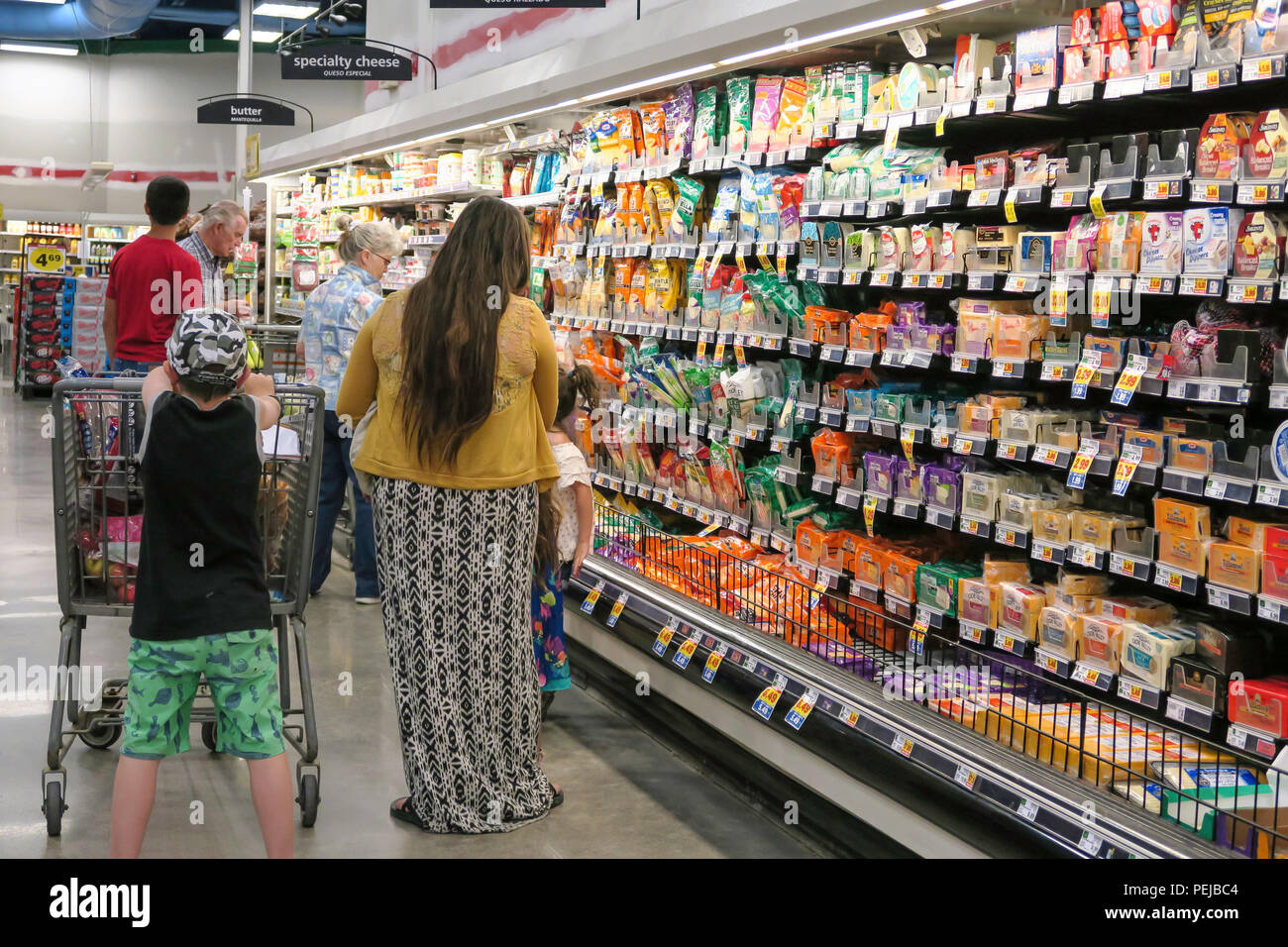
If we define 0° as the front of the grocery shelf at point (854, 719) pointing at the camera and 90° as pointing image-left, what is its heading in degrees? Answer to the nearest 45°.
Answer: approximately 45°

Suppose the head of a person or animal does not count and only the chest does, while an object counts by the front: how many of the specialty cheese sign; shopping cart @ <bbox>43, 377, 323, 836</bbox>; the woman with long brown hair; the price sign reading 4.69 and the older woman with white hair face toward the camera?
2

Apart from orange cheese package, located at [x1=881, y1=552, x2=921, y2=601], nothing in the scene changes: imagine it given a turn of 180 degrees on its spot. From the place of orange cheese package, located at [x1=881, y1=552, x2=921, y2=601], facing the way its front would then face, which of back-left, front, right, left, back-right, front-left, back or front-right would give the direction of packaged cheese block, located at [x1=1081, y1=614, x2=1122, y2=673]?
right

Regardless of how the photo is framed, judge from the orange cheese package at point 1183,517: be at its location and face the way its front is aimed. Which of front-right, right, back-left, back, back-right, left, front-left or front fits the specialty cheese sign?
right

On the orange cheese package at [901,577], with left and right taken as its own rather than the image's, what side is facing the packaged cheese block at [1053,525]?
left

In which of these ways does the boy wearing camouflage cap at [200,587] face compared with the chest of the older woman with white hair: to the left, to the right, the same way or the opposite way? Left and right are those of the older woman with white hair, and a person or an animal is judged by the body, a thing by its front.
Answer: to the left

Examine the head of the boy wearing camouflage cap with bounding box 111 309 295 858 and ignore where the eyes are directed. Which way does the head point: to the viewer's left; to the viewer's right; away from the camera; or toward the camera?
away from the camera

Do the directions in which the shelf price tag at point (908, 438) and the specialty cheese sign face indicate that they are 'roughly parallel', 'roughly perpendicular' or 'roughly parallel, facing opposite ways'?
roughly perpendicular

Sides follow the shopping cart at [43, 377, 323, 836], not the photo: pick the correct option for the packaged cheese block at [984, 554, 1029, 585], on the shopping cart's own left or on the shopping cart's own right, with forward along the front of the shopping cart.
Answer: on the shopping cart's own right

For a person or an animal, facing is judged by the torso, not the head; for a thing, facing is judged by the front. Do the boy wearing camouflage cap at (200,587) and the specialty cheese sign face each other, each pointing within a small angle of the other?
yes

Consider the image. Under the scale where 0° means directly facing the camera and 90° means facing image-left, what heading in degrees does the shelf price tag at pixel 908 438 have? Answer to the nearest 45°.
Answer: approximately 45°
